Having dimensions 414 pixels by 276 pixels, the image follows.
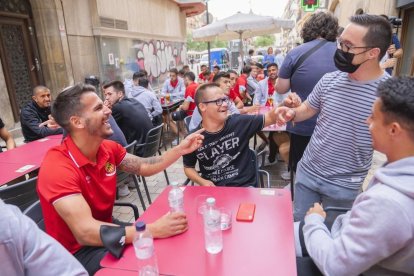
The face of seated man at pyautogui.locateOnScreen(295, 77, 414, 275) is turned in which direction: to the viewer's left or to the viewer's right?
to the viewer's left

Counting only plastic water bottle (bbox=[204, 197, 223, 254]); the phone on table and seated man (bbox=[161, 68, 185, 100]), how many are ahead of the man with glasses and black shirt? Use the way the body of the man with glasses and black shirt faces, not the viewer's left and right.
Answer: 2

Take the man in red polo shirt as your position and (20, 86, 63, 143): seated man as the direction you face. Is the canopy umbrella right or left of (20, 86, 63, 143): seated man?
right

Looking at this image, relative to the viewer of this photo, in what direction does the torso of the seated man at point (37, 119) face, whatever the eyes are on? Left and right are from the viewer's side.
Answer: facing the viewer and to the right of the viewer

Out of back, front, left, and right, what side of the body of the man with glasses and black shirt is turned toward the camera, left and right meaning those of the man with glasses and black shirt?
front

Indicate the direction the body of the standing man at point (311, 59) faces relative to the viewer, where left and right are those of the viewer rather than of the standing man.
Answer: facing away from the viewer

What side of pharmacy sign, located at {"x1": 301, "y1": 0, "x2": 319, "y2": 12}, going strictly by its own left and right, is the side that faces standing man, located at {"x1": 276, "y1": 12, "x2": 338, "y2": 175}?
front

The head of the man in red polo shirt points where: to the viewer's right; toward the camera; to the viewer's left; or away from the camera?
to the viewer's right

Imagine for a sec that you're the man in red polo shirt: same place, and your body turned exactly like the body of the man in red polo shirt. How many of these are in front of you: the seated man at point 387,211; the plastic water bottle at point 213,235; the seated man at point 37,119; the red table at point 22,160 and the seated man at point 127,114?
2

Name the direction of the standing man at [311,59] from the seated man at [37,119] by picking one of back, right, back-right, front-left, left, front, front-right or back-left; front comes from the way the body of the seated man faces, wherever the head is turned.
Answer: front

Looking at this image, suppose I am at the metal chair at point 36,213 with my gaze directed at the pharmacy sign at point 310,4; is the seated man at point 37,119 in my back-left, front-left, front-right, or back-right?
front-left

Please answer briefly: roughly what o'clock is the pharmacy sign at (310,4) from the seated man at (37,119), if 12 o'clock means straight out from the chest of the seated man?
The pharmacy sign is roughly at 10 o'clock from the seated man.

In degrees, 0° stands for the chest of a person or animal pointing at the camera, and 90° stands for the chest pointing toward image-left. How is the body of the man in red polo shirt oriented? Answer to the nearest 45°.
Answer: approximately 315°

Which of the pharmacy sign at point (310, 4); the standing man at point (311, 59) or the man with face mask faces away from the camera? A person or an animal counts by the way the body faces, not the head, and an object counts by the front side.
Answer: the standing man
